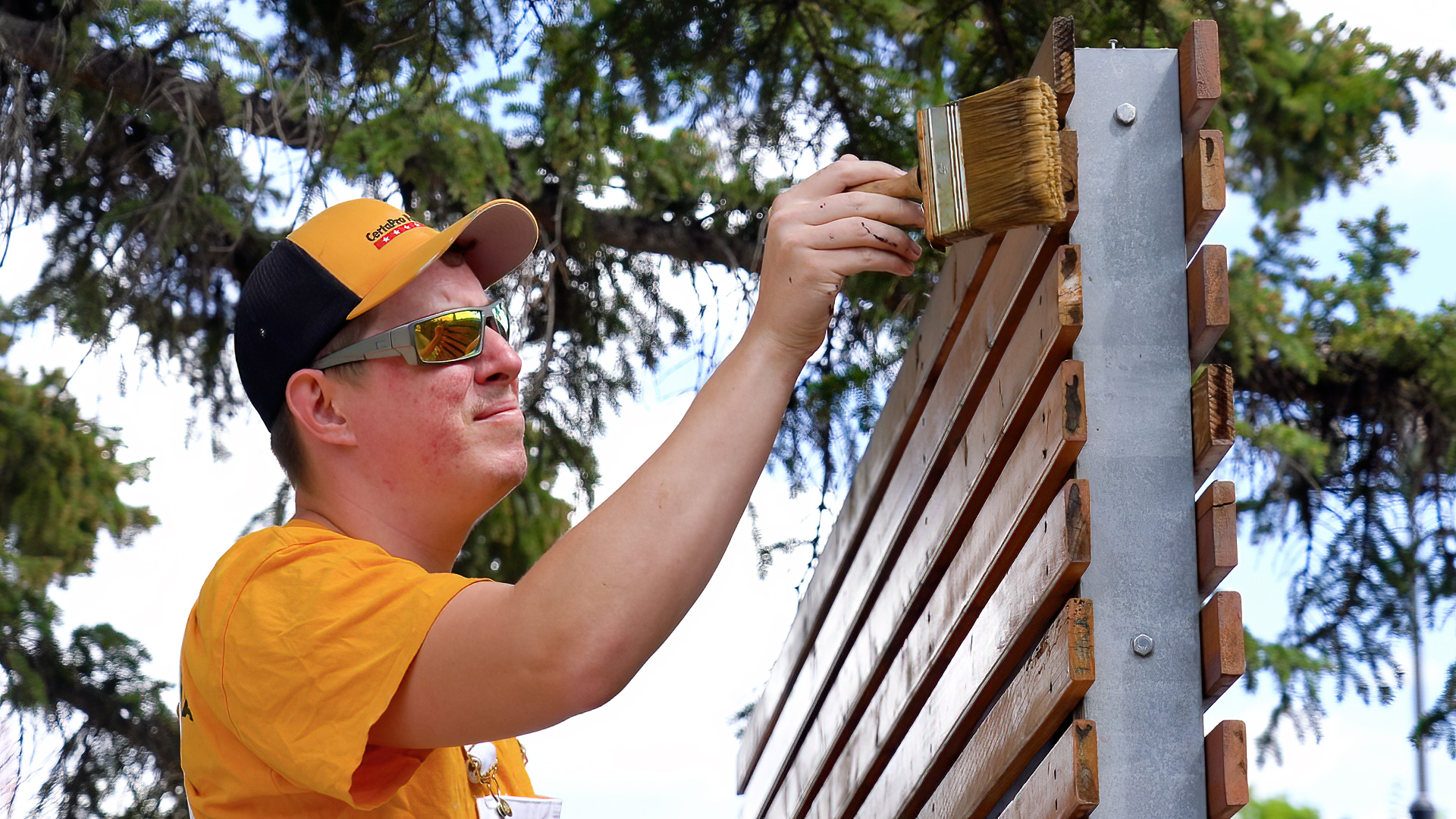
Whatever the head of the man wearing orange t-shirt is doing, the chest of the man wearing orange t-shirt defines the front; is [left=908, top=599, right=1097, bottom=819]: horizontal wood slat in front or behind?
in front

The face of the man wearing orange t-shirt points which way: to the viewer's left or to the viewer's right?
to the viewer's right

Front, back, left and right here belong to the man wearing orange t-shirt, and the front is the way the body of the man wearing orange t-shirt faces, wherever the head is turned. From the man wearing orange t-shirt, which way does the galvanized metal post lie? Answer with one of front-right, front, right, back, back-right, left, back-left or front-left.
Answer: front

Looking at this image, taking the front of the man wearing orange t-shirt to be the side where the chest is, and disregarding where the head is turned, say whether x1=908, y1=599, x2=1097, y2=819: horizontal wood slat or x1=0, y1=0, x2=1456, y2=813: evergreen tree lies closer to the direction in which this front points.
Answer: the horizontal wood slat

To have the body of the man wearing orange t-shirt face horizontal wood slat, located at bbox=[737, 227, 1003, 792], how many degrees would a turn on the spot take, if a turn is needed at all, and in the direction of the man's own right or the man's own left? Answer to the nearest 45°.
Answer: approximately 45° to the man's own left

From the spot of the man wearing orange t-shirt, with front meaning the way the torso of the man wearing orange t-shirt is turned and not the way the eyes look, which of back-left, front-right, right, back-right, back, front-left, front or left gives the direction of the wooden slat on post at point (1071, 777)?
front

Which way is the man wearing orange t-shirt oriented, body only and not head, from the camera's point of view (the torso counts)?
to the viewer's right

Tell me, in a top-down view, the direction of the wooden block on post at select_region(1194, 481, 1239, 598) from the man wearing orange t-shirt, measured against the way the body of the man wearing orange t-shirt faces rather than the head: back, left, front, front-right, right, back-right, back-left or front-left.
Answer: front

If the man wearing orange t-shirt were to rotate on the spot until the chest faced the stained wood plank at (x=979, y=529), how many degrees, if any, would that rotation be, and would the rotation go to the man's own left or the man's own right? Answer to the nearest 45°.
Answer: approximately 45° to the man's own left
